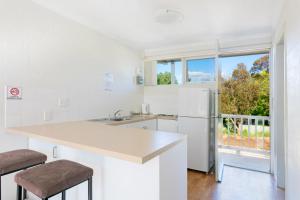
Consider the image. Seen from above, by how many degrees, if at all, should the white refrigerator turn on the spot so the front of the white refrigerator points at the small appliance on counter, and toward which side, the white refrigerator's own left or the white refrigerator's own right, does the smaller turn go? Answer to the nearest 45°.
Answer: approximately 135° to the white refrigerator's own right

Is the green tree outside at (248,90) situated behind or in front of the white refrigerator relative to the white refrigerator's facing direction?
behind

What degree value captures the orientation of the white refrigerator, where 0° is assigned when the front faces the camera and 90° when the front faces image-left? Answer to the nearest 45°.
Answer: approximately 0°

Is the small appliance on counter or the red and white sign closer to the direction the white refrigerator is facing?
the red and white sign

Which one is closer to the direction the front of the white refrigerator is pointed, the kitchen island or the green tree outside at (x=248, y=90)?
the kitchen island

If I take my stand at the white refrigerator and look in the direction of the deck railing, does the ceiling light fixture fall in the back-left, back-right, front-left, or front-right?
back-right

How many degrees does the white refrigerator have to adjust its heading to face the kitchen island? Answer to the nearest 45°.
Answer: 0° — it already faces it

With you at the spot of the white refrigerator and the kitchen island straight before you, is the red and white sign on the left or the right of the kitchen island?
right
